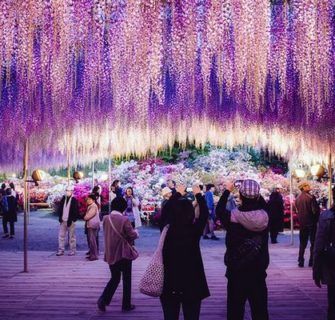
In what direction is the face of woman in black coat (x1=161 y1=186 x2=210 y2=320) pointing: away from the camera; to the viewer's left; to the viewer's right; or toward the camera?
away from the camera

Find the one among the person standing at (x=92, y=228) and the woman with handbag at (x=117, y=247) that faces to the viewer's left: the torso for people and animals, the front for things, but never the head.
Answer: the person standing

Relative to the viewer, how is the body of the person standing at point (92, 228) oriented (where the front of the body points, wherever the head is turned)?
to the viewer's left

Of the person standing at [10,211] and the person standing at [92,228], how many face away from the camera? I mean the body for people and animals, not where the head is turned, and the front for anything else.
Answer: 1

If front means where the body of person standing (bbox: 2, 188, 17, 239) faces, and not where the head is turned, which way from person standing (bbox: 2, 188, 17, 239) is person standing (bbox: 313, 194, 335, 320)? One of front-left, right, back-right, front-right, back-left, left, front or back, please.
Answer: back

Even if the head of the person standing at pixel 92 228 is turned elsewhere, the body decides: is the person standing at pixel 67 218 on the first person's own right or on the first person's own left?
on the first person's own right

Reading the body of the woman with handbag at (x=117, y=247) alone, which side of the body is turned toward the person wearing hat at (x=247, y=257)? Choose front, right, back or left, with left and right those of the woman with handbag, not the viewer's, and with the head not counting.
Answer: right

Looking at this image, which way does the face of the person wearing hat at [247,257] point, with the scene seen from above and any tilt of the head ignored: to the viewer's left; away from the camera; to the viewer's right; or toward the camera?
away from the camera

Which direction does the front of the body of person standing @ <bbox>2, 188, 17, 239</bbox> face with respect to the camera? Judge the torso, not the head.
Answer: away from the camera

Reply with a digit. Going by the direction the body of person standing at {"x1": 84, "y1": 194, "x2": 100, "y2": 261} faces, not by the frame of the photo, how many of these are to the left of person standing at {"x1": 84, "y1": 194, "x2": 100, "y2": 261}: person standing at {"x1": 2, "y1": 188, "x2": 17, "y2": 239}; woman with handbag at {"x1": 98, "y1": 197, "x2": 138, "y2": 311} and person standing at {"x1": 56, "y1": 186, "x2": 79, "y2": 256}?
1

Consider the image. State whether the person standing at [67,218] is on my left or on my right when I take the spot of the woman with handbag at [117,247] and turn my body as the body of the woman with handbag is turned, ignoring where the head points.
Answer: on my left

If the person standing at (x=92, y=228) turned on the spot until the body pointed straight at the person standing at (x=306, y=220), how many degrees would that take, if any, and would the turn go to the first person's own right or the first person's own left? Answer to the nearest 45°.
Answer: approximately 135° to the first person's own left

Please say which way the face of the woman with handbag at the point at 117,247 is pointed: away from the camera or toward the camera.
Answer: away from the camera

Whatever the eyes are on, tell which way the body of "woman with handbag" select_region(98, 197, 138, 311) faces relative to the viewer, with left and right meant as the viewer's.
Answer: facing away from the viewer and to the right of the viewer
